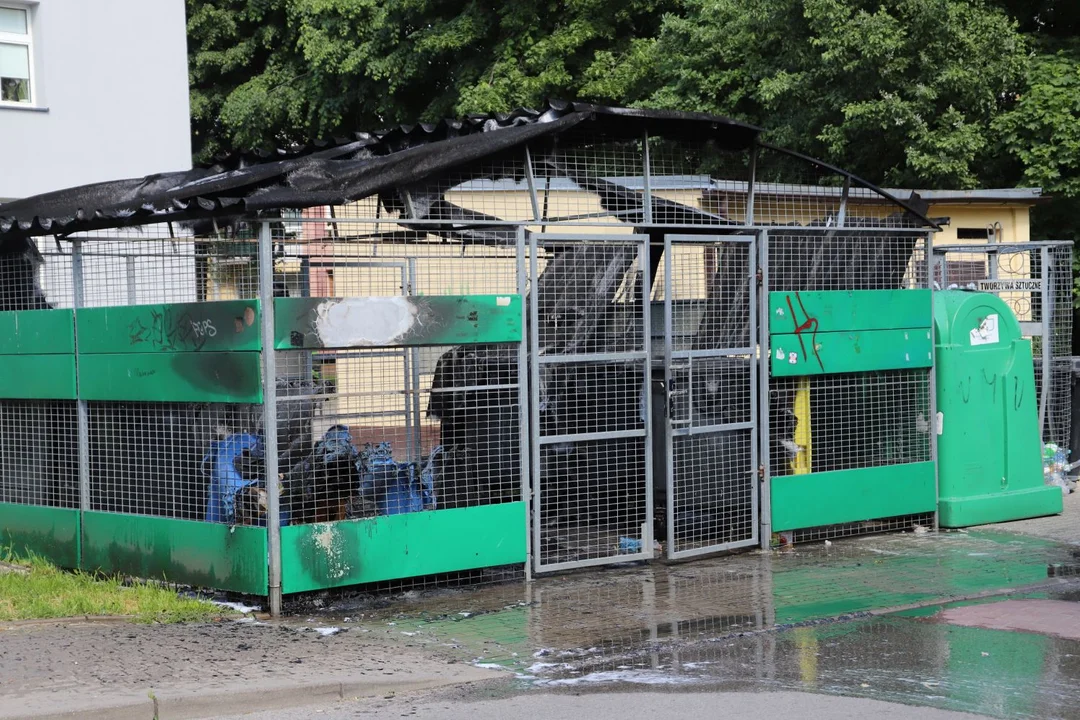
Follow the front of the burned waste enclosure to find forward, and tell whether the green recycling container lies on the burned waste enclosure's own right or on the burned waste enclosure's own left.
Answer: on the burned waste enclosure's own left

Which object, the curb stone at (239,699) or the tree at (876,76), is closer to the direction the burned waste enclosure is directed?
the curb stone

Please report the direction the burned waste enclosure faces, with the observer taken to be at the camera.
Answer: facing the viewer and to the right of the viewer

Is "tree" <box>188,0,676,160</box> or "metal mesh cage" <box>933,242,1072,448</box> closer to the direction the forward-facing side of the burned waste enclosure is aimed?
the metal mesh cage

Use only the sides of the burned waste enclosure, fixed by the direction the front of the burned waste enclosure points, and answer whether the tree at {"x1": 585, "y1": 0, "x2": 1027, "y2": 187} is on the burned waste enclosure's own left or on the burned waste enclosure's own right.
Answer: on the burned waste enclosure's own left

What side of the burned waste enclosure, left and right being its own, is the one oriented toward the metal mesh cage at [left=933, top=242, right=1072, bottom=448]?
left

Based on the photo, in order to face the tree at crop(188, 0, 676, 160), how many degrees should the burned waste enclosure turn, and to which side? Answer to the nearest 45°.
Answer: approximately 135° to its left

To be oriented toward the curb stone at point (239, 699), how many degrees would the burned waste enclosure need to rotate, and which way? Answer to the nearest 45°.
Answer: approximately 45° to its right
